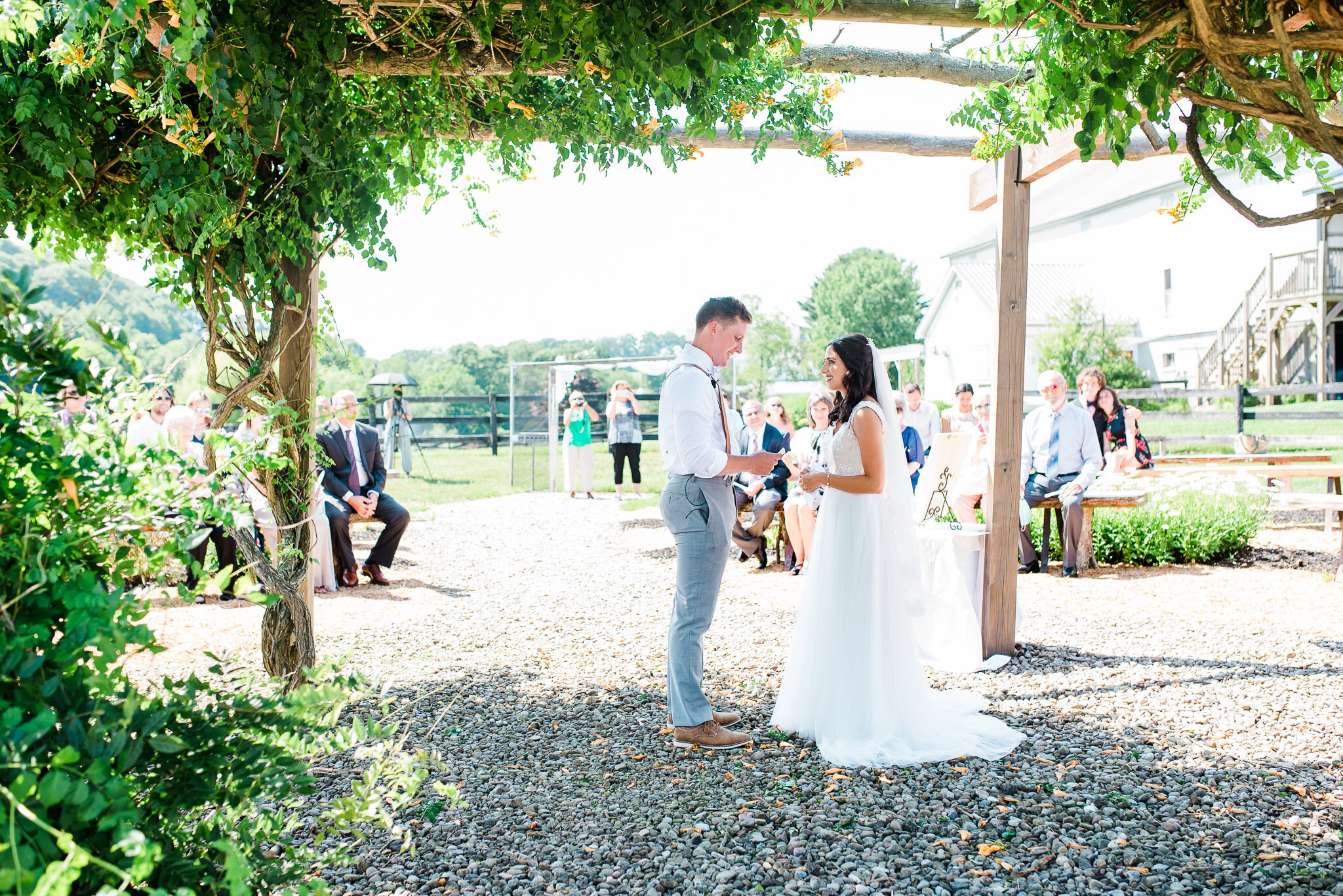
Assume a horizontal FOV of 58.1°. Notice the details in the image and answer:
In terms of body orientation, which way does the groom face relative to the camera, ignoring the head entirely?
to the viewer's right

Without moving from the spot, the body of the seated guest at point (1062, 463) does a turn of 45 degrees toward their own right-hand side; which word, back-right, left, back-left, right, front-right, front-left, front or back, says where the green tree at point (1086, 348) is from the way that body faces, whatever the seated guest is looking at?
back-right

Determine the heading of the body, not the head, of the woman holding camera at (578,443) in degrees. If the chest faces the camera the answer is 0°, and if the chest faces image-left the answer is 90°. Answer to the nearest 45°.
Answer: approximately 0°

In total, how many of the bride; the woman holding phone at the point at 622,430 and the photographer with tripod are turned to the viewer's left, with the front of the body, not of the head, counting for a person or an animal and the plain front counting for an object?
1

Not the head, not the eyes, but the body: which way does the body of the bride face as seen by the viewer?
to the viewer's left

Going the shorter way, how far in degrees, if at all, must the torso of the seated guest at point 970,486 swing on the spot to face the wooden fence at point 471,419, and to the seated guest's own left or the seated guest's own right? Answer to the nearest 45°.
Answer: approximately 90° to the seated guest's own right

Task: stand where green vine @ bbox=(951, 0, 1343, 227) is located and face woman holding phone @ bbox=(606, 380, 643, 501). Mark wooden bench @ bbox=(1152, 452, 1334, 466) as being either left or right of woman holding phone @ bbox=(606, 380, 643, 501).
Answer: right

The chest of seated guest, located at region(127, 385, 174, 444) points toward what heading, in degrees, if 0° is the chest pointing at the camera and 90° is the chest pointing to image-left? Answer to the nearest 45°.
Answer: approximately 315°

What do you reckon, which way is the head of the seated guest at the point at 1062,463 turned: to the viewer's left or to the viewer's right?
to the viewer's left

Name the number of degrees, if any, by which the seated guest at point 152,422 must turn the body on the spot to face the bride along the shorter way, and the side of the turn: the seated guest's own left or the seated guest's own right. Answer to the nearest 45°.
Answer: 0° — they already face them

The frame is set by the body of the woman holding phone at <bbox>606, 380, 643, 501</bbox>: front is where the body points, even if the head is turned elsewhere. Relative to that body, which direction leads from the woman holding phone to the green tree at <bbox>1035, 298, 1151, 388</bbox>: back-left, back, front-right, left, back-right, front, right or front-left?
back-left

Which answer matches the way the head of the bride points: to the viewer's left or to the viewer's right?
to the viewer's left
